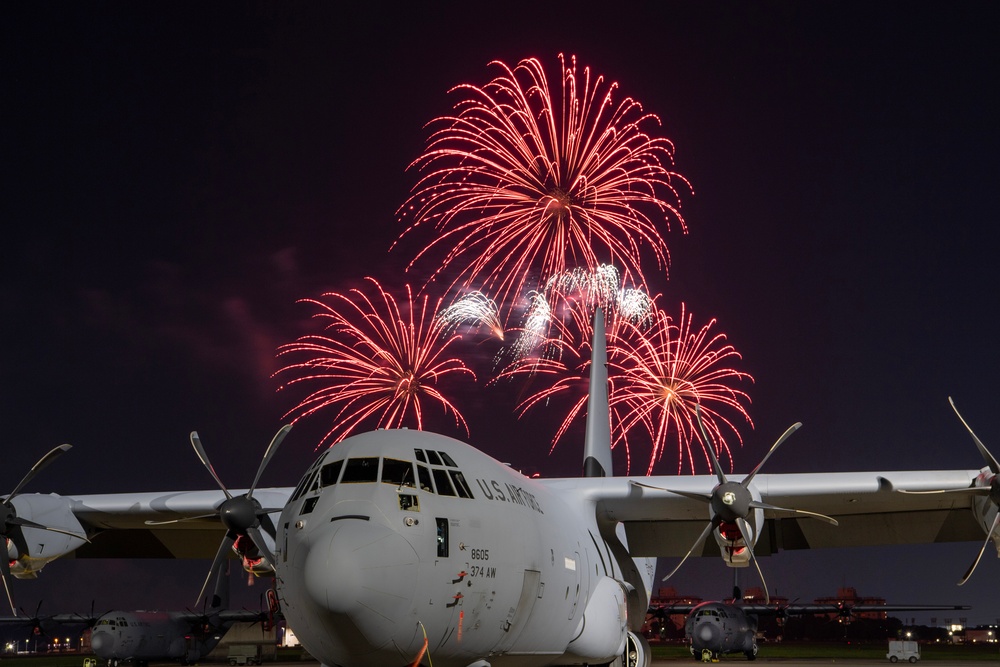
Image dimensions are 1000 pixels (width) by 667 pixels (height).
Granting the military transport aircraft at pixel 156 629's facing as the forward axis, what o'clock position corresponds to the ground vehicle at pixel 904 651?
The ground vehicle is roughly at 8 o'clock from the military transport aircraft.

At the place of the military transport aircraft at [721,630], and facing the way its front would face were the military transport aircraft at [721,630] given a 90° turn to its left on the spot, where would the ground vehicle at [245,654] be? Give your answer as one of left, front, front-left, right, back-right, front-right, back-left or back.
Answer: back

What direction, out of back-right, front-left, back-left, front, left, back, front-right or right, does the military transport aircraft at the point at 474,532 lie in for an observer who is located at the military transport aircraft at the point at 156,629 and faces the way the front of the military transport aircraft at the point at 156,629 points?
front-left

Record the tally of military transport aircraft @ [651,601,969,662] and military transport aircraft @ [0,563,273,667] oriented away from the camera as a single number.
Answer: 0

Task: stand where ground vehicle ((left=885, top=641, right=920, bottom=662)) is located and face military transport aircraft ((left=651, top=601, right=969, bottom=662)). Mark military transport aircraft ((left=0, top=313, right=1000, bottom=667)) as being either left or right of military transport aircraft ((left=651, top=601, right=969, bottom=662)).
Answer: left

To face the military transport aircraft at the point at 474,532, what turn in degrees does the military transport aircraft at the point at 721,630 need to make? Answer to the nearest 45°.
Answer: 0° — it already faces it

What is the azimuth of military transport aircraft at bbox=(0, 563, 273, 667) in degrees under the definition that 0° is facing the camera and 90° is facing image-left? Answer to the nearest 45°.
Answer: approximately 45°

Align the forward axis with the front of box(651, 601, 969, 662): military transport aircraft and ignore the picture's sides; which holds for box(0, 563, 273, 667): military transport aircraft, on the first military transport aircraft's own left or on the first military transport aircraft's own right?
on the first military transport aircraft's own right

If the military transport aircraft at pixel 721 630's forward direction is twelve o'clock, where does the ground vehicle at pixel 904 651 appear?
The ground vehicle is roughly at 10 o'clock from the military transport aircraft.

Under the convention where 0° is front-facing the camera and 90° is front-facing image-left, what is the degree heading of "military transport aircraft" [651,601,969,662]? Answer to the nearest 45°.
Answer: approximately 0°
